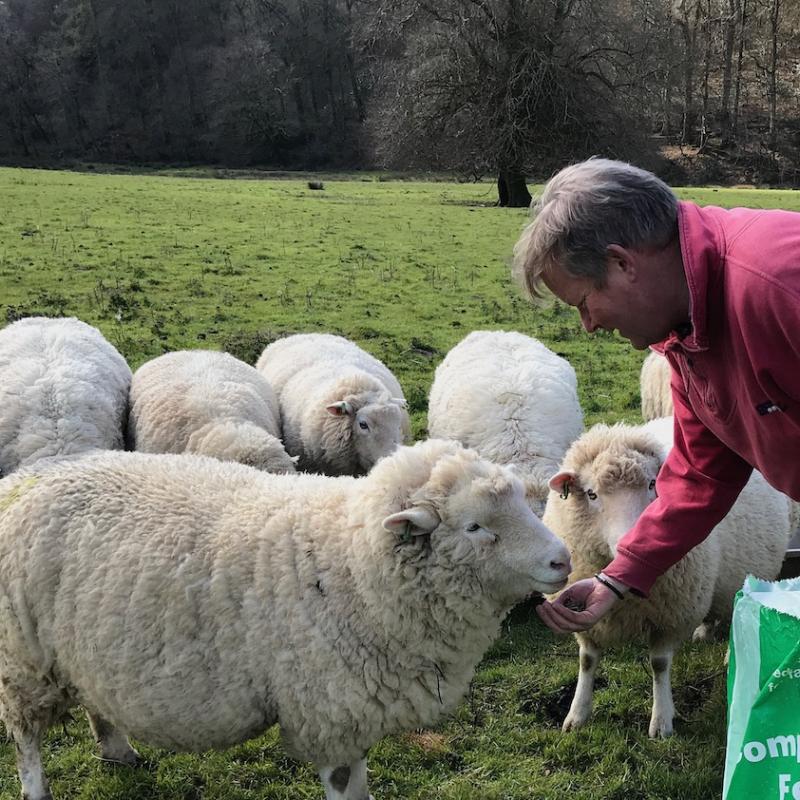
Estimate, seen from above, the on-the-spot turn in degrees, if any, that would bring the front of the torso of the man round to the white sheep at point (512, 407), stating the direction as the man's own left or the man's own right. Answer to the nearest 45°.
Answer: approximately 90° to the man's own right

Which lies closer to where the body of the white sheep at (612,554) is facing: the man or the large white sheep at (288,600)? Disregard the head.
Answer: the large white sheep

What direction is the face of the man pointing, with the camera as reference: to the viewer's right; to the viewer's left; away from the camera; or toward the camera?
to the viewer's left

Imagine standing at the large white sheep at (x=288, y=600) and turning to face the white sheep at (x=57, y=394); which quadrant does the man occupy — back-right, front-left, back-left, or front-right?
back-right

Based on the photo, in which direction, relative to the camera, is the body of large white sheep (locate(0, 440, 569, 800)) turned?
to the viewer's right

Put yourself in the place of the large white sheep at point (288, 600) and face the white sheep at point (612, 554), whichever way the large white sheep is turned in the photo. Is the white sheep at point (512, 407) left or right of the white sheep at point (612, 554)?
left

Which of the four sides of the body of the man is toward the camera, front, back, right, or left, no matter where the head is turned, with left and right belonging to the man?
left

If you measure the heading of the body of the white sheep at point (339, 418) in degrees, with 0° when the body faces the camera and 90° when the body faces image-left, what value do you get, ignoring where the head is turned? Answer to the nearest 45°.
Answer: approximately 315°

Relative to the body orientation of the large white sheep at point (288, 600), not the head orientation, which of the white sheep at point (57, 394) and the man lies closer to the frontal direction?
the man

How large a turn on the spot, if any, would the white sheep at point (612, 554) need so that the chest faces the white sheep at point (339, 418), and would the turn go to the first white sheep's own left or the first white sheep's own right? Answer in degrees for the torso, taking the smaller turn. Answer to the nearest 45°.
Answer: approximately 90° to the first white sheep's own right
